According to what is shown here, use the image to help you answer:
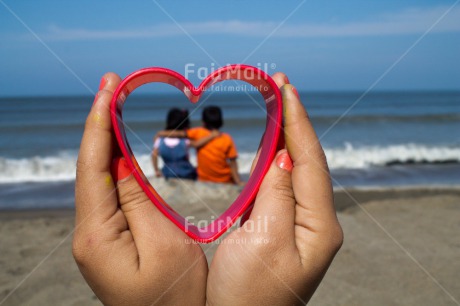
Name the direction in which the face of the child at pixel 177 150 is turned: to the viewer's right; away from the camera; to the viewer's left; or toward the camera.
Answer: away from the camera

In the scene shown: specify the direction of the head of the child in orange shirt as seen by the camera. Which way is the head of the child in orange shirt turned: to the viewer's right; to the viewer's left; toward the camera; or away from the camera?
away from the camera

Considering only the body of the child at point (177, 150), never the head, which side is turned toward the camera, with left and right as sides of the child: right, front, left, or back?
back
